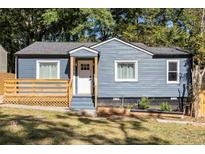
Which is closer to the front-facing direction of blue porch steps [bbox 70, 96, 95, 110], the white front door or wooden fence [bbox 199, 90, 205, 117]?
the wooden fence

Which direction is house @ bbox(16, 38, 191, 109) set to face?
toward the camera

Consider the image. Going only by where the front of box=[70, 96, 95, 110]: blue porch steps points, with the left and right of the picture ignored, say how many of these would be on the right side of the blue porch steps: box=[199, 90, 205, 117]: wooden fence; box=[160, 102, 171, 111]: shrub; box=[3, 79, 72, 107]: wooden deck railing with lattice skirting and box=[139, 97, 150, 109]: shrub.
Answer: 1

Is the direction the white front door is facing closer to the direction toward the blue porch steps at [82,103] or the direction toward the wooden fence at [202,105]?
the blue porch steps

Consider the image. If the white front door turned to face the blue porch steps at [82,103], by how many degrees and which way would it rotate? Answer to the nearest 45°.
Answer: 0° — it already faces it

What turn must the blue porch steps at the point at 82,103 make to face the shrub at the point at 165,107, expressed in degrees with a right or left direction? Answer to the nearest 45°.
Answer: approximately 90° to its left

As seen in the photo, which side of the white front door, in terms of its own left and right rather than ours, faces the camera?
front

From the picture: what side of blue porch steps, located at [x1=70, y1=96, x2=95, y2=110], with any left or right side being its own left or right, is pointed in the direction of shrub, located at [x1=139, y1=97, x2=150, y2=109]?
left

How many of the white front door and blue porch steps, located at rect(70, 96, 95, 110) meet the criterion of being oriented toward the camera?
2
